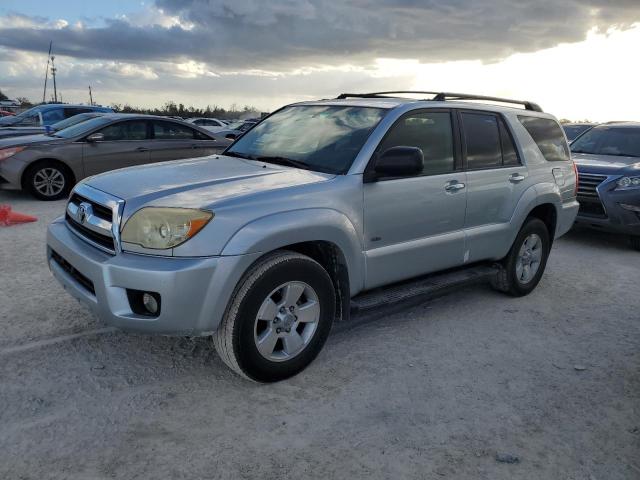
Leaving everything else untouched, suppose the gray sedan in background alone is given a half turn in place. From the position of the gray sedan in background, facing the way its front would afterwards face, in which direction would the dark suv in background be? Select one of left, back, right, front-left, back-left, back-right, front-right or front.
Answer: front-right

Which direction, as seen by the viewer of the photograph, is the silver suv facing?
facing the viewer and to the left of the viewer

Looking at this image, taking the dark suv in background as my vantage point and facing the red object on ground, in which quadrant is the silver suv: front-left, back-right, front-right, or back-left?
front-left

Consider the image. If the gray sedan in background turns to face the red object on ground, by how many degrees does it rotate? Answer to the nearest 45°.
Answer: approximately 45° to its left

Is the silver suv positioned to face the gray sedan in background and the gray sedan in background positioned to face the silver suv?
no

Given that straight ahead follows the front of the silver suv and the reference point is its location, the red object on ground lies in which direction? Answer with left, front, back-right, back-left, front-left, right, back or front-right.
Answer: right

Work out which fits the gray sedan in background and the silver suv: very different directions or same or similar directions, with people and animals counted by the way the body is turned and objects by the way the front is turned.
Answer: same or similar directions

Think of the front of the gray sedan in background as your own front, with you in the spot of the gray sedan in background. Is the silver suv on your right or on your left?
on your left

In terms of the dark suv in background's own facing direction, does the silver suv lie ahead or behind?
ahead

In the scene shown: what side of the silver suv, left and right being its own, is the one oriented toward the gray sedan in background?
right

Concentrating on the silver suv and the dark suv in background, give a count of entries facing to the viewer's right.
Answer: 0

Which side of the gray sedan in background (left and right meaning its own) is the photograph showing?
left

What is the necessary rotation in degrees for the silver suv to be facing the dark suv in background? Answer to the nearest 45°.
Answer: approximately 180°
